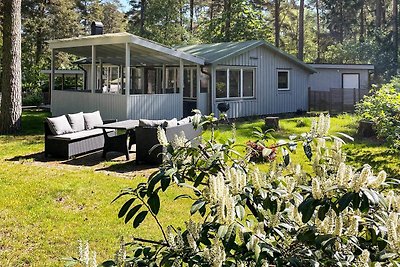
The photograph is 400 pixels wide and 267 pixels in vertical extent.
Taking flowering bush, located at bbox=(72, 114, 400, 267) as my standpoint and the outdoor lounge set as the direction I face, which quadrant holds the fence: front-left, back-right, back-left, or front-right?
front-right

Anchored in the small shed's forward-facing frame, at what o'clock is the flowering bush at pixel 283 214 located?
The flowering bush is roughly at 12 o'clock from the small shed.

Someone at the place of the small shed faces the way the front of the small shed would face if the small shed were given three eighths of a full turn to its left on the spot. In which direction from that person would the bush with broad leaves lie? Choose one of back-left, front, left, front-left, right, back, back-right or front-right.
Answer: back-right

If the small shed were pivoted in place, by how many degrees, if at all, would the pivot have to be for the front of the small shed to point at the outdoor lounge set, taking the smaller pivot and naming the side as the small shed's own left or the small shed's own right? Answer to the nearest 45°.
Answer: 0° — it already faces it

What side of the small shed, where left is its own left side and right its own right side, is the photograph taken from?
front

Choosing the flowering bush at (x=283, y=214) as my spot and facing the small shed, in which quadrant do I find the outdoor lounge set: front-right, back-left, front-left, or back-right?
front-left
